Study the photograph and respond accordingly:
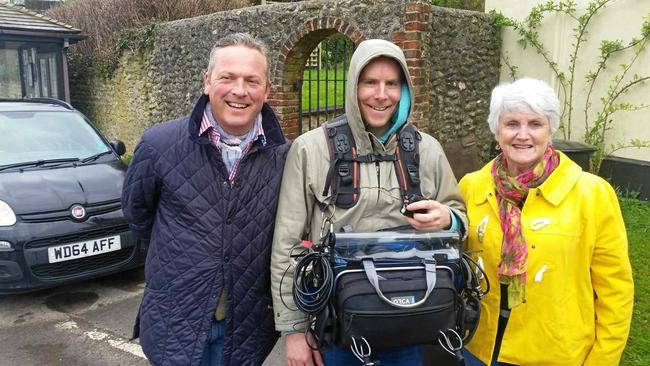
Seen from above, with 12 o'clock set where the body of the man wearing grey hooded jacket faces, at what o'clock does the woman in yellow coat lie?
The woman in yellow coat is roughly at 9 o'clock from the man wearing grey hooded jacket.

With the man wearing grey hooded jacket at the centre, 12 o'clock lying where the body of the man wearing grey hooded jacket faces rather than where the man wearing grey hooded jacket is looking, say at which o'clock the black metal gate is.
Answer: The black metal gate is roughly at 6 o'clock from the man wearing grey hooded jacket.

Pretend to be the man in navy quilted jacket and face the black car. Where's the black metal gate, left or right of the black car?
right

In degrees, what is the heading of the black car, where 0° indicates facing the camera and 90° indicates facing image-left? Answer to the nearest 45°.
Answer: approximately 315°

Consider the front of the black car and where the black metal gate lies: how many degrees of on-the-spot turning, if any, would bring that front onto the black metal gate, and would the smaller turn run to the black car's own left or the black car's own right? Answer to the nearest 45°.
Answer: approximately 90° to the black car's own left
